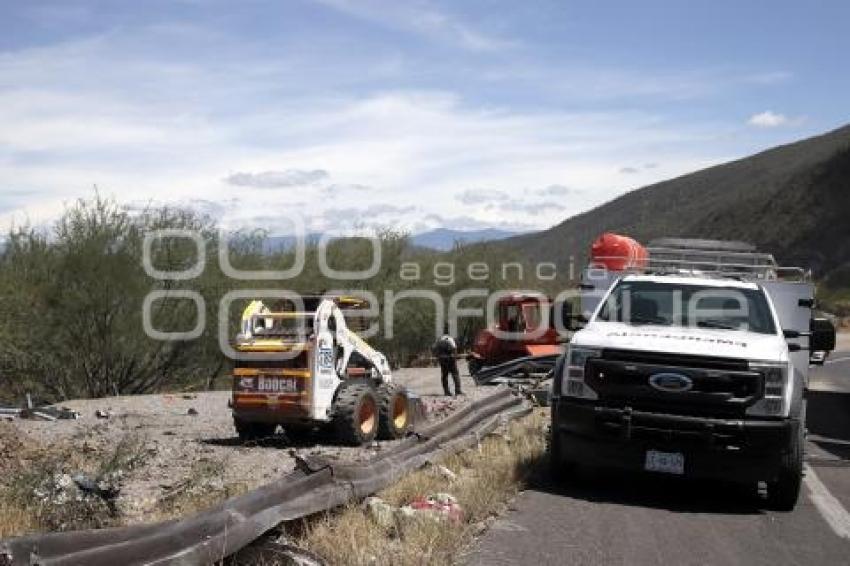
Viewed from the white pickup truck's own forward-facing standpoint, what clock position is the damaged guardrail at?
The damaged guardrail is roughly at 1 o'clock from the white pickup truck.

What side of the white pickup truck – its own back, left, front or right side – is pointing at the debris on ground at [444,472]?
right

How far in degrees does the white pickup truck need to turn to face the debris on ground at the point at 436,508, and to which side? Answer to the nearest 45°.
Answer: approximately 45° to its right

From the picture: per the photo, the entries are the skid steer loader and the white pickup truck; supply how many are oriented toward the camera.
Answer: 1

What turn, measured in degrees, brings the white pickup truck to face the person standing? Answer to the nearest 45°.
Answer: approximately 135° to its right

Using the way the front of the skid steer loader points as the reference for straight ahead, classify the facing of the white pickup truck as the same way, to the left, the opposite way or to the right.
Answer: the opposite way

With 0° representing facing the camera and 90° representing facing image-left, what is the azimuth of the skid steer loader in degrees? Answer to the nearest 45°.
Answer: approximately 225°

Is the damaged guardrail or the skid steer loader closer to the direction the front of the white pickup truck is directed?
the damaged guardrail

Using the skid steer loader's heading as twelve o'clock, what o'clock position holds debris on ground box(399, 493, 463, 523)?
The debris on ground is roughly at 4 o'clock from the skid steer loader.

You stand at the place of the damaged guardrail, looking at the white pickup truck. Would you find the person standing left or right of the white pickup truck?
left

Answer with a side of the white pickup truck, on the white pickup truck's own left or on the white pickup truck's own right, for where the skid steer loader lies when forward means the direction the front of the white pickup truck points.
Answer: on the white pickup truck's own right

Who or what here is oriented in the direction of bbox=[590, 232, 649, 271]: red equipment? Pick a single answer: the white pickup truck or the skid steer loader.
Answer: the skid steer loader

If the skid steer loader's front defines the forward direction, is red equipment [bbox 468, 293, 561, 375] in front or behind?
in front
